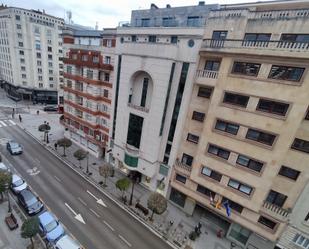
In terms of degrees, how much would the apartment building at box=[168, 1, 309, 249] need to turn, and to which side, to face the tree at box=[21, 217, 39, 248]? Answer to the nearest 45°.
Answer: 0° — it already faces it

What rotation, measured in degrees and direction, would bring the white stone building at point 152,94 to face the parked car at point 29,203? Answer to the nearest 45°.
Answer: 0° — it already faces it

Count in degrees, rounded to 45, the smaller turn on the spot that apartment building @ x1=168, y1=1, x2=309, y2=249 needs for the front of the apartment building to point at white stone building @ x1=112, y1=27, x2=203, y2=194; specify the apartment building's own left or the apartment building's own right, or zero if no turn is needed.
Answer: approximately 45° to the apartment building's own right

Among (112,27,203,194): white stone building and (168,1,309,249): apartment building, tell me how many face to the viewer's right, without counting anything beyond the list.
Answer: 0

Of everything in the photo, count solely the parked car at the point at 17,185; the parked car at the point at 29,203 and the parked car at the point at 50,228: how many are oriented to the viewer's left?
0

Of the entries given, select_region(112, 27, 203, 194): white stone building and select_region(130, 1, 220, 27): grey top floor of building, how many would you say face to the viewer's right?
0

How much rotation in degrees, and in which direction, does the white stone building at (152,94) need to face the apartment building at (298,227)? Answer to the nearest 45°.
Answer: approximately 90° to its left

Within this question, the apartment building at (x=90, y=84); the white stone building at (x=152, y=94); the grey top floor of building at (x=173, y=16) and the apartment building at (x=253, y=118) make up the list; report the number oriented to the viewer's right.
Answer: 0

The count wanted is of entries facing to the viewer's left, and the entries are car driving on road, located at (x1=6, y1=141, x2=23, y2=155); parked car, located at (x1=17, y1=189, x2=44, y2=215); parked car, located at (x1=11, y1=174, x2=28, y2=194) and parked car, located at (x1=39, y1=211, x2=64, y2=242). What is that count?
0

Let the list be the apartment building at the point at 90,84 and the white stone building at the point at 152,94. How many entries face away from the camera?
0
